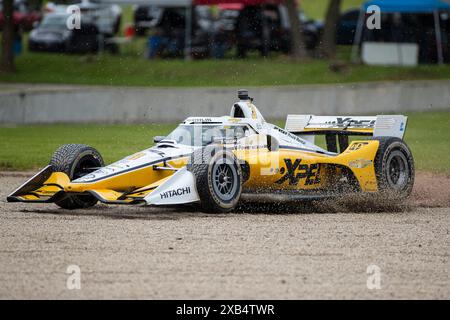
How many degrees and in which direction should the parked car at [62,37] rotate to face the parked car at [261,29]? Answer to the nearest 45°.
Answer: approximately 90° to its left

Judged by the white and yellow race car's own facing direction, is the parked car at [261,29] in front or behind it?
behind

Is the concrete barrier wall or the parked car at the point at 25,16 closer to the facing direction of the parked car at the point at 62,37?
the concrete barrier wall

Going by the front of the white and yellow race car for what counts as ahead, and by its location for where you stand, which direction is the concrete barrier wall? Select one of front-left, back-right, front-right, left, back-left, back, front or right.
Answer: back-right

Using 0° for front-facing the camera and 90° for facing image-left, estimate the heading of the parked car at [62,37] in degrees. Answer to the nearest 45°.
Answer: approximately 45°

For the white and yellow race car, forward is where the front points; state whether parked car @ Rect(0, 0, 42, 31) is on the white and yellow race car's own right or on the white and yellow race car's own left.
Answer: on the white and yellow race car's own right

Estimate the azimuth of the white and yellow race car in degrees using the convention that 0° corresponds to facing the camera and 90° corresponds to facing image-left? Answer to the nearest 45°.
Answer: approximately 45°

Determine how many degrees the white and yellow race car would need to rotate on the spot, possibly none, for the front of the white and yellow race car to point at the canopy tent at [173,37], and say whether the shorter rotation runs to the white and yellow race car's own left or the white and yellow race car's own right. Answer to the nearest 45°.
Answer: approximately 135° to the white and yellow race car's own right

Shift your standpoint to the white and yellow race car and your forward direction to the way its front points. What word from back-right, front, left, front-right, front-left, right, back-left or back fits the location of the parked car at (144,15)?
back-right
